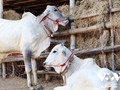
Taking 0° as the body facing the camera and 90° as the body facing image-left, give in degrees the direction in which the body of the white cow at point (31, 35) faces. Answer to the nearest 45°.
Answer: approximately 270°

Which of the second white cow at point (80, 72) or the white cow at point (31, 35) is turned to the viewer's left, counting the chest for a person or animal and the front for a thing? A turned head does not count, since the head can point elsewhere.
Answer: the second white cow

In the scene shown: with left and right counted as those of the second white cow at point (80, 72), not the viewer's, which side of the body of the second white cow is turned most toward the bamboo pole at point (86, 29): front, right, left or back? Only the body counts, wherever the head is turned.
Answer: right

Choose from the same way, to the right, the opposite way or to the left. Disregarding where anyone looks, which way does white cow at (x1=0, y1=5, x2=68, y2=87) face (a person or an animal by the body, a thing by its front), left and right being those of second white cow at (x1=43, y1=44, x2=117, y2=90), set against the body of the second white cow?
the opposite way

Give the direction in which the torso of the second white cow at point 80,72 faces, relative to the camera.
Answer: to the viewer's left

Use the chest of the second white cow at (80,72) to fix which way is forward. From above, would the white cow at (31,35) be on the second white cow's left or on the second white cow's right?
on the second white cow's right

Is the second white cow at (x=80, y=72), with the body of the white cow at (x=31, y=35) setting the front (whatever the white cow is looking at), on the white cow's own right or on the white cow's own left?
on the white cow's own right

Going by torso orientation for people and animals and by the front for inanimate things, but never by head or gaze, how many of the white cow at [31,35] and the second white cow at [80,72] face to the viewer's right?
1

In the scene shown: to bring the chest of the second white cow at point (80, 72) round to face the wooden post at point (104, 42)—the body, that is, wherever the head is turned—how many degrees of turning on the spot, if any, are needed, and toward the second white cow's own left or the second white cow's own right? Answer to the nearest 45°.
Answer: approximately 90° to the second white cow's own right
